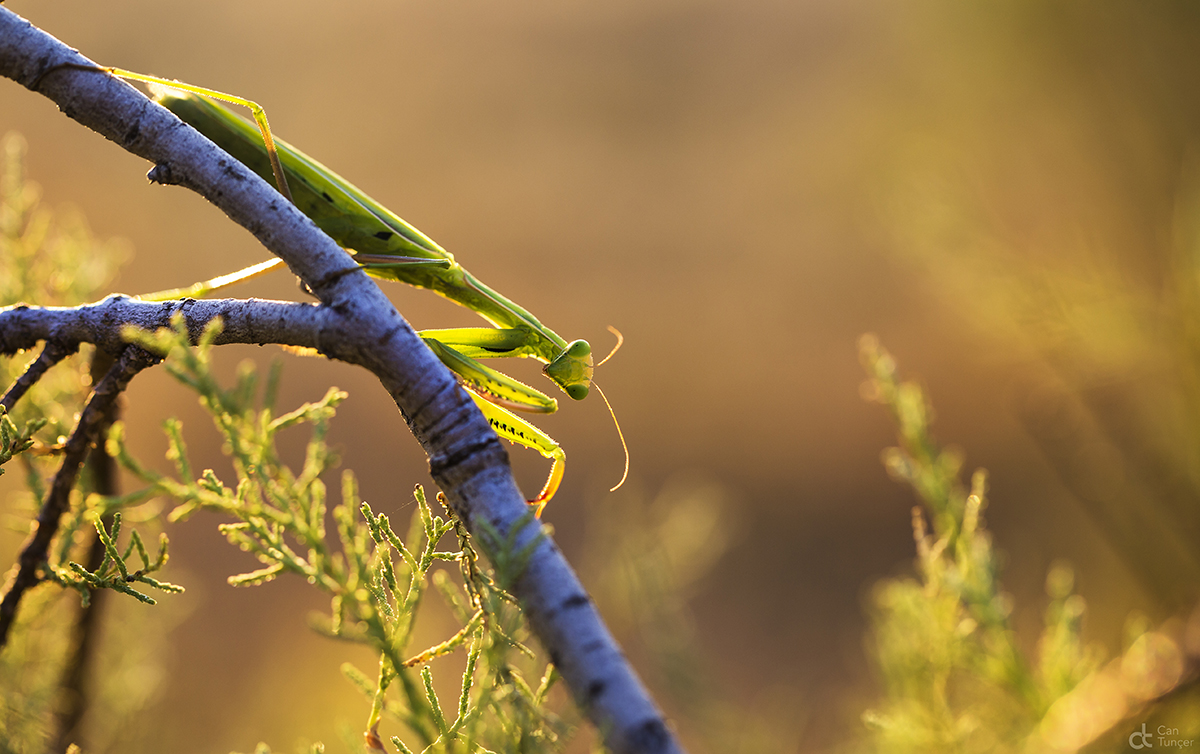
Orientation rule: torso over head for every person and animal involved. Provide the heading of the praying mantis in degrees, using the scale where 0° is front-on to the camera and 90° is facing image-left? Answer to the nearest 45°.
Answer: approximately 270°
